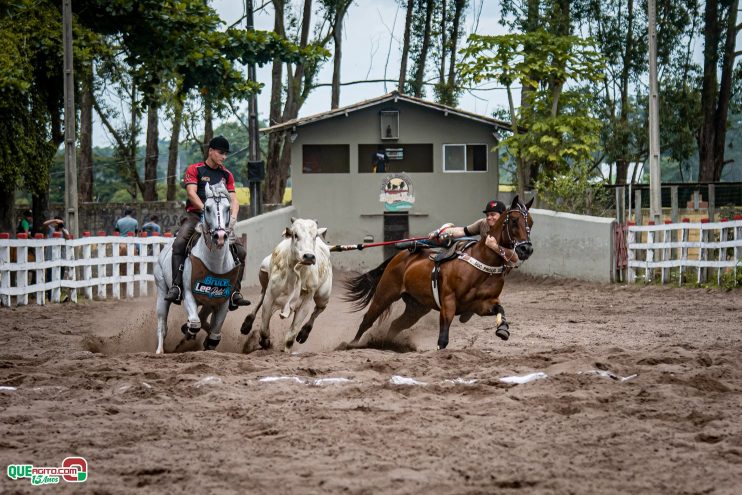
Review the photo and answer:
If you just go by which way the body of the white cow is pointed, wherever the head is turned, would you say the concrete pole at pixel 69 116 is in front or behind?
behind

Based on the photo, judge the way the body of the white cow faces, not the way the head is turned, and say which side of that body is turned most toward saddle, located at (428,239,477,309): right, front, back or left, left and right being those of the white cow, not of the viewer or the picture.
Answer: left

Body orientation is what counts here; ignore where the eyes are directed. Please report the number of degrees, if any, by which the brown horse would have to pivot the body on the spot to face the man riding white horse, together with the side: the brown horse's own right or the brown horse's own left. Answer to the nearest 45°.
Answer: approximately 135° to the brown horse's own right

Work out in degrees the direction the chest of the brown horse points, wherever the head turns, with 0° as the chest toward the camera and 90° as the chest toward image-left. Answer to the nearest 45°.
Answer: approximately 315°

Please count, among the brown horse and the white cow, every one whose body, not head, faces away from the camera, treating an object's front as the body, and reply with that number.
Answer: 0

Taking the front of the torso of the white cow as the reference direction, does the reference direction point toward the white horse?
no

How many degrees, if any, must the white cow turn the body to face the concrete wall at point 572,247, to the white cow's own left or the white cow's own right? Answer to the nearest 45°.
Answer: approximately 135° to the white cow's own left

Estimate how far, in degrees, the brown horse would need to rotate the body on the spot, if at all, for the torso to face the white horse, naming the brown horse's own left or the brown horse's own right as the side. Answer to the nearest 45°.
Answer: approximately 135° to the brown horse's own right

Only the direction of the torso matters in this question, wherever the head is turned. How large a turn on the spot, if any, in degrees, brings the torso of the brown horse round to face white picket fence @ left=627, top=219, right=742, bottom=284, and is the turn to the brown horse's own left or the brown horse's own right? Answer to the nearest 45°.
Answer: approximately 90° to the brown horse's own left

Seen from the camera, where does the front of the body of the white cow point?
toward the camera

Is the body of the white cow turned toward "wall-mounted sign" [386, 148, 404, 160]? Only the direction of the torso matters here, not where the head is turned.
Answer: no

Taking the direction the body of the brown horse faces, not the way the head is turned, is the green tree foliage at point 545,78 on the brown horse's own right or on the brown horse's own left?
on the brown horse's own left
